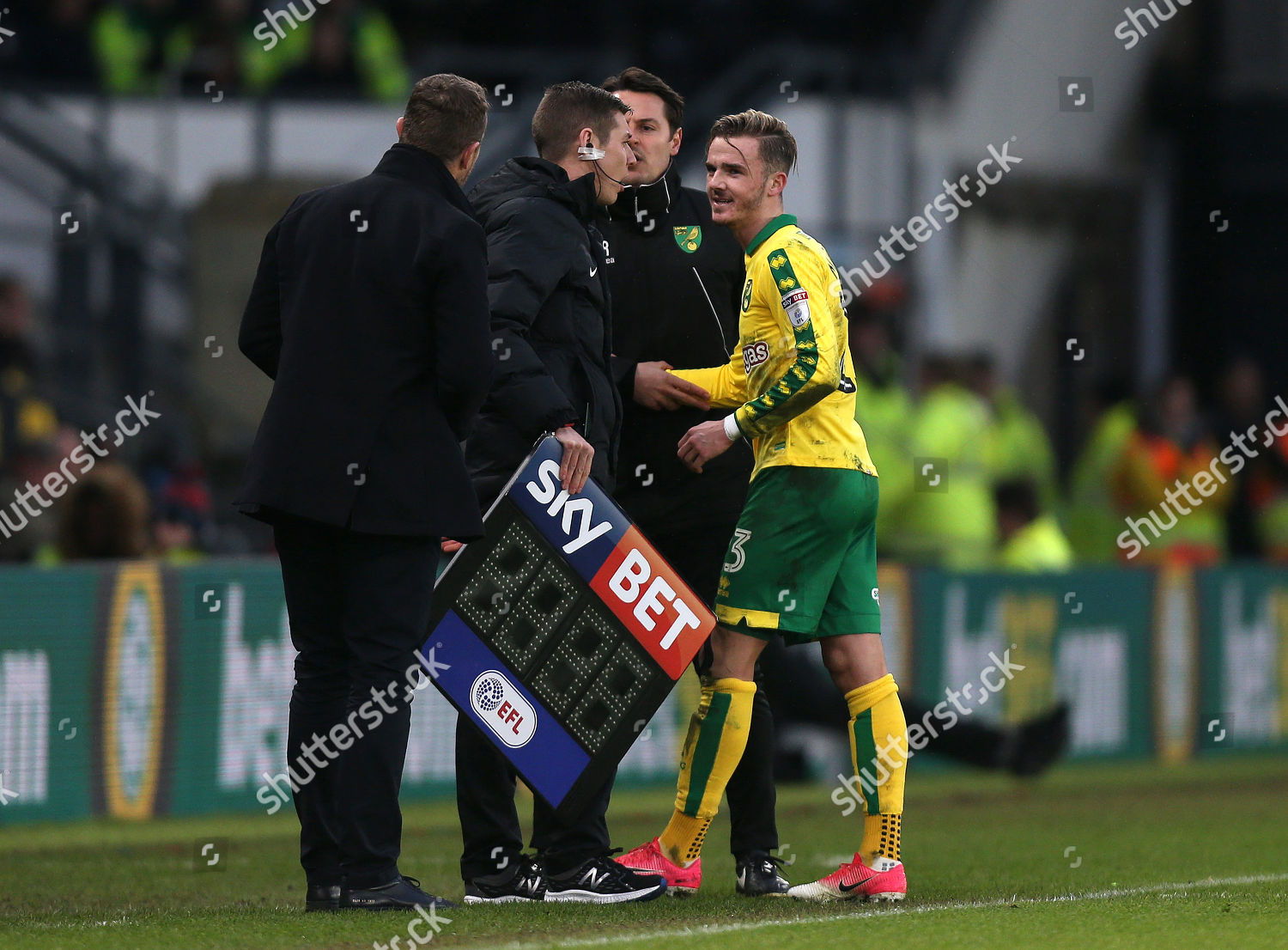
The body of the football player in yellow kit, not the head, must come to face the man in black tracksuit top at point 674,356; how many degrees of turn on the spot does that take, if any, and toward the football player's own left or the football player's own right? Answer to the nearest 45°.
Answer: approximately 45° to the football player's own right

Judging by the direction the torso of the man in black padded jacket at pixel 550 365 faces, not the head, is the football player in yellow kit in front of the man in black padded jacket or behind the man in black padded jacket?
in front

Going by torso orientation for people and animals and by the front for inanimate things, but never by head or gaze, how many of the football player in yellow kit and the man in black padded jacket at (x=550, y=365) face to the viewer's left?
1

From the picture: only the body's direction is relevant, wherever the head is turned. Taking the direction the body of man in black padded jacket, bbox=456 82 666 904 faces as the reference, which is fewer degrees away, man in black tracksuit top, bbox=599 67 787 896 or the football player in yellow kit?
the football player in yellow kit

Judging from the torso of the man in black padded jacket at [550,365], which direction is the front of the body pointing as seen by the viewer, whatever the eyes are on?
to the viewer's right

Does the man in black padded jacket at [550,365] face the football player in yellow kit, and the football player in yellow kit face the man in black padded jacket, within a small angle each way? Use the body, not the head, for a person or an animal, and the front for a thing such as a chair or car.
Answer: yes

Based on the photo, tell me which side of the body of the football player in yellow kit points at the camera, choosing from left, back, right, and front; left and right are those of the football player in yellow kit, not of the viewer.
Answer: left

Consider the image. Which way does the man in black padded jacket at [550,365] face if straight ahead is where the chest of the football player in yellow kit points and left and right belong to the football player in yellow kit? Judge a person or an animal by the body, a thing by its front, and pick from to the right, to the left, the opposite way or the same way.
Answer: the opposite way

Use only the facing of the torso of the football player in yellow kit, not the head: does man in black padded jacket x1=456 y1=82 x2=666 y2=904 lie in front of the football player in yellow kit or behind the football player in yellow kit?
in front
